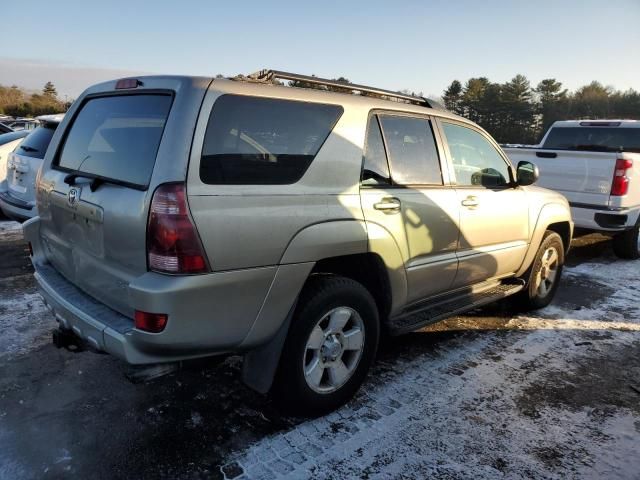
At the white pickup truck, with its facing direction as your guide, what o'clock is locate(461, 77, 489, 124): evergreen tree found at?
The evergreen tree is roughly at 10 o'clock from the white pickup truck.

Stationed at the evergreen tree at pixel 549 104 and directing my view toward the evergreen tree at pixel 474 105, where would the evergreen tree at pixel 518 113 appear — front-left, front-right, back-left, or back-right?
front-left

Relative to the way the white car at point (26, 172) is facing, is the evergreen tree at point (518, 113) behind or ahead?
ahead

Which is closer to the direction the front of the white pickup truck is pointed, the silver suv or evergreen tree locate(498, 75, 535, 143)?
the evergreen tree

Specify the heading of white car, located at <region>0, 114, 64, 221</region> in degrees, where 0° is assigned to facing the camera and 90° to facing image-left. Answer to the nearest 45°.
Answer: approximately 225°

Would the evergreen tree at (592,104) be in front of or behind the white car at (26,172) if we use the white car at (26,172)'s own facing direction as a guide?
in front

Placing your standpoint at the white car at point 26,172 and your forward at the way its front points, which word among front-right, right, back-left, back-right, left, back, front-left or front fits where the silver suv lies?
back-right

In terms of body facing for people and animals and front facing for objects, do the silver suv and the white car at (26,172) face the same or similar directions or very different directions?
same or similar directions

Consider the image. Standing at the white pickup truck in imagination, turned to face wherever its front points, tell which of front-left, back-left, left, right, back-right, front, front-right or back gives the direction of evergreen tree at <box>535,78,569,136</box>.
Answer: front-left

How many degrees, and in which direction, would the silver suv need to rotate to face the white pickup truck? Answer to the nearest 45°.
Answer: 0° — it already faces it

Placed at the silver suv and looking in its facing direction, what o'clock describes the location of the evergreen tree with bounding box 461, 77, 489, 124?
The evergreen tree is roughly at 11 o'clock from the silver suv.

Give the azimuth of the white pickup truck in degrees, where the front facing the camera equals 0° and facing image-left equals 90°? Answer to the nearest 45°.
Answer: approximately 225°

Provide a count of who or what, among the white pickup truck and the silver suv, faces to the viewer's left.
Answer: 0

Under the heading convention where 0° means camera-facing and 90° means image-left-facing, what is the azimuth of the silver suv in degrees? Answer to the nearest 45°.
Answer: approximately 225°
